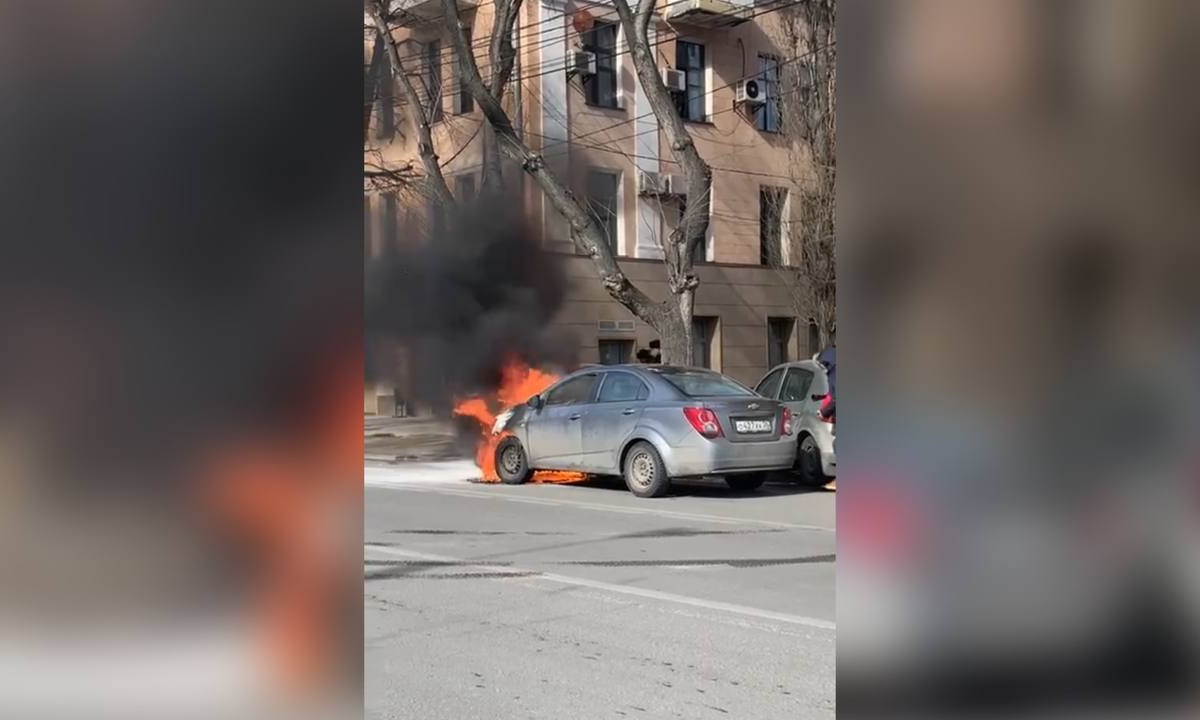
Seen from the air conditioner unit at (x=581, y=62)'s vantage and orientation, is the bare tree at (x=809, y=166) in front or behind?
in front

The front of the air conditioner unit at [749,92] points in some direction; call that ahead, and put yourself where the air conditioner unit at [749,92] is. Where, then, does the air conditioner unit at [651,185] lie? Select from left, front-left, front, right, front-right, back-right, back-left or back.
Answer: right

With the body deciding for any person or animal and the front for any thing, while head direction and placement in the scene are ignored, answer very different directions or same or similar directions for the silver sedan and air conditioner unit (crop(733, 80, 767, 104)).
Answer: very different directions

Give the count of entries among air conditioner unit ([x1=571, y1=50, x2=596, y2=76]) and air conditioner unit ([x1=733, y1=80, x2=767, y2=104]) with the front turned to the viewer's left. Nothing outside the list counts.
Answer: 0

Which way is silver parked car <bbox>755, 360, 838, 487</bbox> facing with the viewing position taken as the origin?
facing away from the viewer and to the left of the viewer

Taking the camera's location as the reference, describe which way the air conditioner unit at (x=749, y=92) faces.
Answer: facing the viewer and to the right of the viewer

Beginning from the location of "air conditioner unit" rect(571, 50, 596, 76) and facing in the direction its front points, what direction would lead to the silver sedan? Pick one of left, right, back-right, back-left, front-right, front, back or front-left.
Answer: front-right

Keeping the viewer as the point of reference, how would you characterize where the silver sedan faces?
facing away from the viewer and to the left of the viewer

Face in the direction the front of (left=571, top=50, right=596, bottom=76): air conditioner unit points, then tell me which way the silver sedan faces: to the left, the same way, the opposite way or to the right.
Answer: the opposite way

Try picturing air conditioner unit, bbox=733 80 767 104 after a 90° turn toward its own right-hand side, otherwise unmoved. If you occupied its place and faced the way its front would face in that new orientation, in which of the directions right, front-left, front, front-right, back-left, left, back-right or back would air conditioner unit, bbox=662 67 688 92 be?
front

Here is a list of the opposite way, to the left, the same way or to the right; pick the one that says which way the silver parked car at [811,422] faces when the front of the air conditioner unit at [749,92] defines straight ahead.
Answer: the opposite way

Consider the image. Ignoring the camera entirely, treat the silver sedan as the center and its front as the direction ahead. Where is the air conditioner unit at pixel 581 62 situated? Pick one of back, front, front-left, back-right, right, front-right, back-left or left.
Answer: front-right

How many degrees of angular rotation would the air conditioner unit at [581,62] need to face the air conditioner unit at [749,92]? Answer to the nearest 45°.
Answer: approximately 90° to its left
